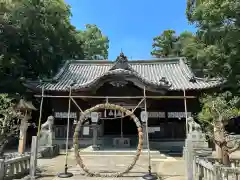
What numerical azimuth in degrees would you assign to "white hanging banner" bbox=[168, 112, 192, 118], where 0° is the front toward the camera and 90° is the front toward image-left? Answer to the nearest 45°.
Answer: approximately 0°

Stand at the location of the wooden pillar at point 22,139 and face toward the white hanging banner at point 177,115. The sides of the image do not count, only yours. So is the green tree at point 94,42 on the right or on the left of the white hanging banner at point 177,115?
left

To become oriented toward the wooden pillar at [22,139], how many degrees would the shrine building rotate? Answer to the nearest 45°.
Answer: approximately 45° to its right

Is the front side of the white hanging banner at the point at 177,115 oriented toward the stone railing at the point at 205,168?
yes

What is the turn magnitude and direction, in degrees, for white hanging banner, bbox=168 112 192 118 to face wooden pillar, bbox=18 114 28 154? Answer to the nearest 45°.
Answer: approximately 45° to its right

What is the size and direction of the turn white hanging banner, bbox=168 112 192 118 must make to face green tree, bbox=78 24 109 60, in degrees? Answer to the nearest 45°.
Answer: approximately 135° to its right
